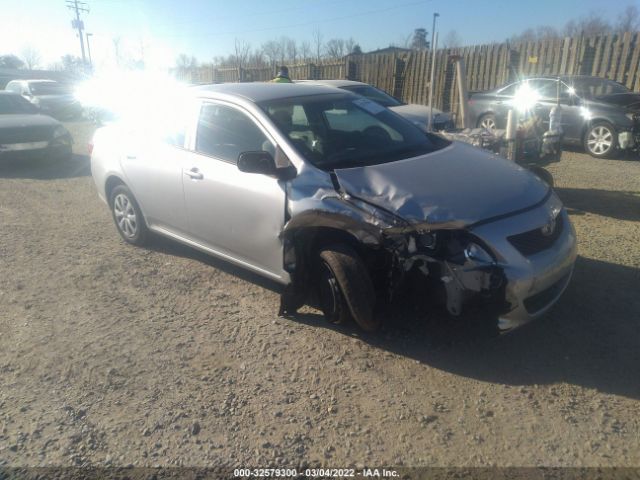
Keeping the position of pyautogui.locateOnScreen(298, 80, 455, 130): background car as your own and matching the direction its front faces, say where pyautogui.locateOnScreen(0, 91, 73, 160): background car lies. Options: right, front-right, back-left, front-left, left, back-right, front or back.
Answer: back-right

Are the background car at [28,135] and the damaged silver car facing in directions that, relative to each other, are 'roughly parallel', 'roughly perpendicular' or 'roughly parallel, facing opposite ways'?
roughly parallel

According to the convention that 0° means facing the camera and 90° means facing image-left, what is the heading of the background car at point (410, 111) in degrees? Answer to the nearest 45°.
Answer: approximately 315°

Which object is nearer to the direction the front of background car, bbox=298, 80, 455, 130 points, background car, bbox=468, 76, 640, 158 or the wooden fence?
the background car

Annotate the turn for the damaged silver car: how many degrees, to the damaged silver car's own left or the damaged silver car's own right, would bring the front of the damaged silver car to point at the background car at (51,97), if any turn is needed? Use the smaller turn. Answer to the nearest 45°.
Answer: approximately 180°

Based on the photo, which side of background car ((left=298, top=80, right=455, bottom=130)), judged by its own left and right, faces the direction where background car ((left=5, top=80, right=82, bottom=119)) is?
back

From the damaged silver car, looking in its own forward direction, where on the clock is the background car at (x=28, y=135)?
The background car is roughly at 6 o'clock from the damaged silver car.

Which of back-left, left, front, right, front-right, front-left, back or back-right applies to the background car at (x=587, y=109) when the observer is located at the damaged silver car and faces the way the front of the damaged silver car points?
left

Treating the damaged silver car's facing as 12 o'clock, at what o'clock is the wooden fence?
The wooden fence is roughly at 8 o'clock from the damaged silver car.

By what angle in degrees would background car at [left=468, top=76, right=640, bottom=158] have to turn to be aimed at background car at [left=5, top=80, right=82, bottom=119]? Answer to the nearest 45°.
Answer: approximately 135° to its right

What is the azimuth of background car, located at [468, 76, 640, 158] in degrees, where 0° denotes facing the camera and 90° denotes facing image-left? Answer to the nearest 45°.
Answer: approximately 315°
